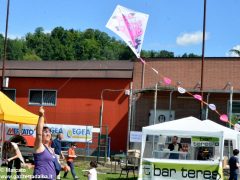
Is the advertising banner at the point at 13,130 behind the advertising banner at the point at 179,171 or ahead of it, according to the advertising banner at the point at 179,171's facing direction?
behind

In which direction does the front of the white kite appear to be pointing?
toward the camera

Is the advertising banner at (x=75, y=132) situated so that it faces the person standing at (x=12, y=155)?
yes

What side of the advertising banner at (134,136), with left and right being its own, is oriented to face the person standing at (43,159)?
front

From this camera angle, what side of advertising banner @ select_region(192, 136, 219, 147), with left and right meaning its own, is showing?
front

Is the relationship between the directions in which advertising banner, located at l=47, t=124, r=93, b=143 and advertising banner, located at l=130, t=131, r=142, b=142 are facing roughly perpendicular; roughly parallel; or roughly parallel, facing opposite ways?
roughly parallel

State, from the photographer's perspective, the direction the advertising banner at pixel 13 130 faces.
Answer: facing the viewer

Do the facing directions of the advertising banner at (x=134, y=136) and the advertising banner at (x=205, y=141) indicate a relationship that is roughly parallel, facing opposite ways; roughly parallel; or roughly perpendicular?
roughly parallel

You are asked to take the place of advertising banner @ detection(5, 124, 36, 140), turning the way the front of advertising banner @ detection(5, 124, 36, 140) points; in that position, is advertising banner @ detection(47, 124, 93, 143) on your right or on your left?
on your left

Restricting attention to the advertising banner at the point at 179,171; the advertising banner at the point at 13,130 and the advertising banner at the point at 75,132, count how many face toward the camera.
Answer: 3

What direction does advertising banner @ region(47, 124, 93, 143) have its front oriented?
toward the camera

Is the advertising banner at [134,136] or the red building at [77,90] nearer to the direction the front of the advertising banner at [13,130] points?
the advertising banner
